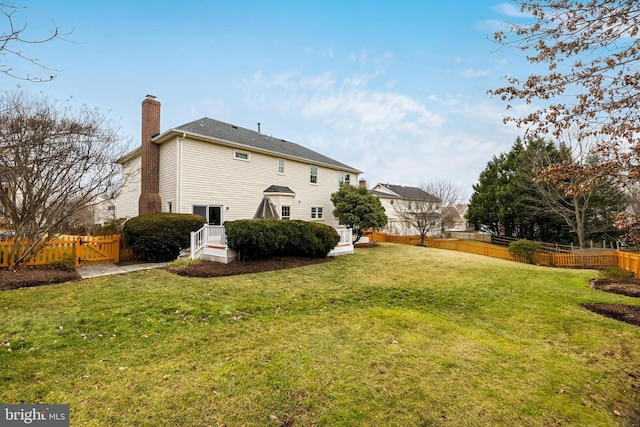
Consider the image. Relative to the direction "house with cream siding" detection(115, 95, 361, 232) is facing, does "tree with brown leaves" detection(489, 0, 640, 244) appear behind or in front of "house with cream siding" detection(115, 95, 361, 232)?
behind

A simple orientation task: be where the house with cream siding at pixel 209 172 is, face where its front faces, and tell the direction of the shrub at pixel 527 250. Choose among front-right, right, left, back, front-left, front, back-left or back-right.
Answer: back-right

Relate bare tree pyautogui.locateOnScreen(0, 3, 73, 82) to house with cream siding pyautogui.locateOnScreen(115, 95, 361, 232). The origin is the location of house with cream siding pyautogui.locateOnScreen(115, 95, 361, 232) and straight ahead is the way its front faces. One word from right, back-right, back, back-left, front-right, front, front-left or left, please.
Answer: back-left

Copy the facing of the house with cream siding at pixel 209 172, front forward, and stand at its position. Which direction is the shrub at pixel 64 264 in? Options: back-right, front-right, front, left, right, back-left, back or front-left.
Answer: left

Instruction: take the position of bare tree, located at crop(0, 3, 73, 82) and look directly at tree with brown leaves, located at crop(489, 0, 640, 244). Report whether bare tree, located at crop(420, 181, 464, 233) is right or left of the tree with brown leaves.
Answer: left

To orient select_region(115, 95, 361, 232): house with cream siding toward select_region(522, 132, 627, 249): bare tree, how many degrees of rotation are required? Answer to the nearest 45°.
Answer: approximately 135° to its right

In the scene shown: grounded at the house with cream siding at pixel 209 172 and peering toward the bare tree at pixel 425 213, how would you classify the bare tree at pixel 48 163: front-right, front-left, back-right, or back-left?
back-right

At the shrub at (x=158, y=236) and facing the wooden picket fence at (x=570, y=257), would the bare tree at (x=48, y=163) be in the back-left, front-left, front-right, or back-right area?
back-right

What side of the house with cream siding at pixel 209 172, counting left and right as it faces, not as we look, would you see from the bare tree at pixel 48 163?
left

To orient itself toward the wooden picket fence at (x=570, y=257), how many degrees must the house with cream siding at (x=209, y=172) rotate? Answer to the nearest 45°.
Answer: approximately 135° to its right

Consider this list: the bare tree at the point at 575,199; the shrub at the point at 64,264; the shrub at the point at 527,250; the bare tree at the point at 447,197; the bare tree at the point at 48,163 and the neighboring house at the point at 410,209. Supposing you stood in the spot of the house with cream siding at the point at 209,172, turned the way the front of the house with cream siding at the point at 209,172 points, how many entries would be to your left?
2

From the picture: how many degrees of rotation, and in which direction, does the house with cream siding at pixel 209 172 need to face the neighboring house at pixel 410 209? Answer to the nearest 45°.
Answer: approximately 90° to its right

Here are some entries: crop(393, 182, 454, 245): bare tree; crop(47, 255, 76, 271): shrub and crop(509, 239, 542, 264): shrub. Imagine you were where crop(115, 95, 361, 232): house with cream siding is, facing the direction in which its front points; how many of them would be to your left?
1

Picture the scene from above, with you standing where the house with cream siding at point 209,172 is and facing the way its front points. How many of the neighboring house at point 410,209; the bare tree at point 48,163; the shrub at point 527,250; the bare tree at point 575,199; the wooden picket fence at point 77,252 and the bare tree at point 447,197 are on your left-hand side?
2

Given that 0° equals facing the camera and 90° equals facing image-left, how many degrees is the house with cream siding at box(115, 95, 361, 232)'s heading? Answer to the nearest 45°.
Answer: approximately 135°

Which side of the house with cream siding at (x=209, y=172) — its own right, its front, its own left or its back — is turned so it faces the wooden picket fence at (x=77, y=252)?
left

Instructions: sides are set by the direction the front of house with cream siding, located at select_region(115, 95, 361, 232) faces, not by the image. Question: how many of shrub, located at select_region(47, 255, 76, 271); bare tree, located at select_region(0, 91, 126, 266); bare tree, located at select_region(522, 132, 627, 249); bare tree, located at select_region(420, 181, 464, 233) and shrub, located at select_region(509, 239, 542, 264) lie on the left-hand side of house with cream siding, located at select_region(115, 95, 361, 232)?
2
